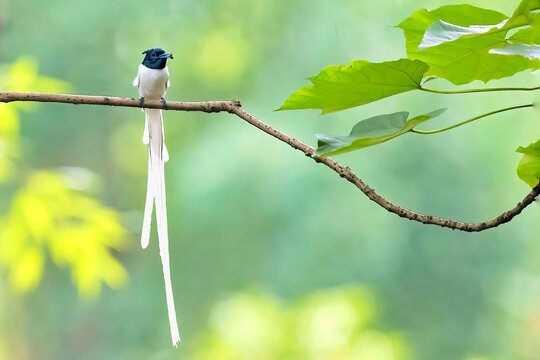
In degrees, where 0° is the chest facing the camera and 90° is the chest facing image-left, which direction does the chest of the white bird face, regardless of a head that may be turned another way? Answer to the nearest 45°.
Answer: approximately 0°
